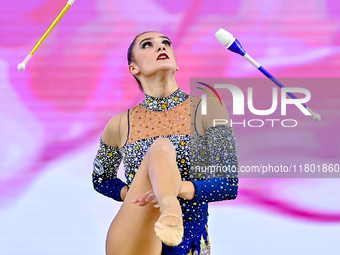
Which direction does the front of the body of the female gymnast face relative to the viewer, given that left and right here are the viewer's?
facing the viewer
